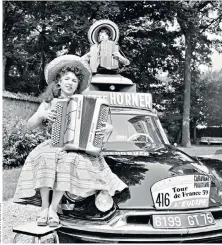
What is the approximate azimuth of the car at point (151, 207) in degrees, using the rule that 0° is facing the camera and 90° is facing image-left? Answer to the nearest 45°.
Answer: approximately 315°

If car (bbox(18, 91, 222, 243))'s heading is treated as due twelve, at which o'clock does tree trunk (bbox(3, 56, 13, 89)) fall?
The tree trunk is roughly at 5 o'clock from the car.

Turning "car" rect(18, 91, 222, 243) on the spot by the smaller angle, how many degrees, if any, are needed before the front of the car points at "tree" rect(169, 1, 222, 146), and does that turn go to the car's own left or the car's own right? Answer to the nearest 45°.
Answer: approximately 135° to the car's own left

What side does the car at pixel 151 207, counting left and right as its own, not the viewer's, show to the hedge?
back
